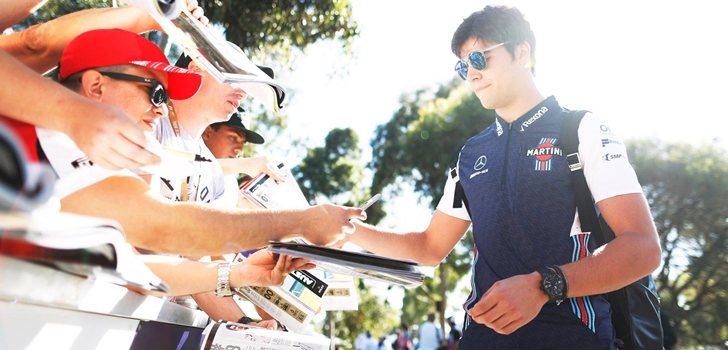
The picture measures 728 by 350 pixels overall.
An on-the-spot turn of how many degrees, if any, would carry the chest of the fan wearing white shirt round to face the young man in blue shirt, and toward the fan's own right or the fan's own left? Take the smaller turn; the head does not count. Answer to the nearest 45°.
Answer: approximately 45° to the fan's own right

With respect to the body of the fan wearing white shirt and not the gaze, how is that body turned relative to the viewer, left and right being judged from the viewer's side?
facing to the right of the viewer

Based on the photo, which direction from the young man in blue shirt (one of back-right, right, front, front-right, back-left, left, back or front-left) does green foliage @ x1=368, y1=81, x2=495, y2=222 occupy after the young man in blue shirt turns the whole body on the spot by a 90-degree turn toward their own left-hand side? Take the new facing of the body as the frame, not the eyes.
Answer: back-left

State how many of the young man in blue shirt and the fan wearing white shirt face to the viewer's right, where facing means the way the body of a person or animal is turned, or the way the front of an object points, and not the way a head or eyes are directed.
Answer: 1

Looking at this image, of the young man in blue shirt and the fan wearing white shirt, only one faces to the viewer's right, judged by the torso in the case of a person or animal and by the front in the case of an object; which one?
the fan wearing white shirt

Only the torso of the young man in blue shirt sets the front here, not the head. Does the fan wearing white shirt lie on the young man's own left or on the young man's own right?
on the young man's own right

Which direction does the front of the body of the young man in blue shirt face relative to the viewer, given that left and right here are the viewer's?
facing the viewer and to the left of the viewer

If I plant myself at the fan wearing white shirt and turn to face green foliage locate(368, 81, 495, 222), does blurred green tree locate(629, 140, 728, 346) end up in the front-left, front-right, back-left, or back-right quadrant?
front-right

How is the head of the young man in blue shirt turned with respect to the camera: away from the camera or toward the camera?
toward the camera
